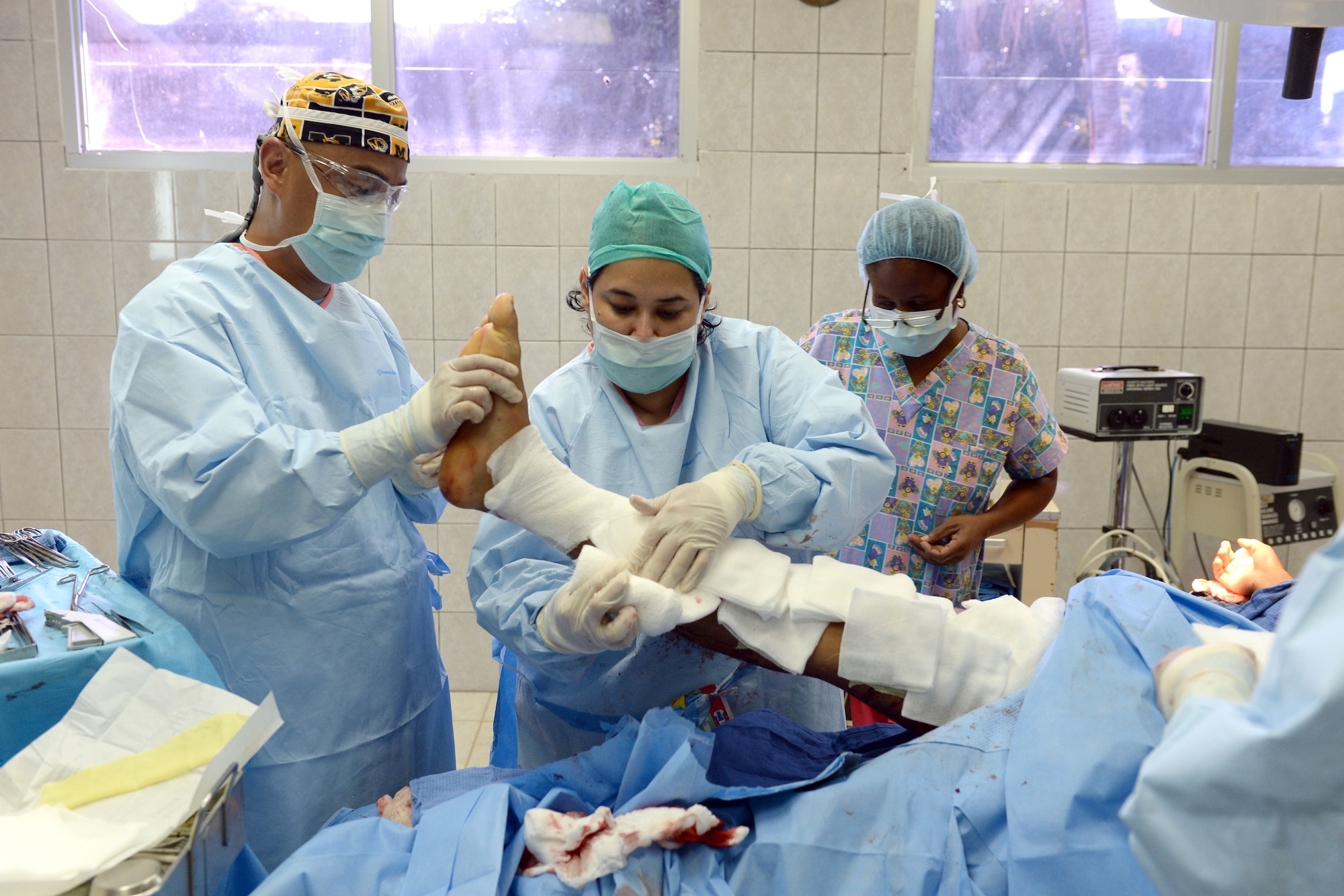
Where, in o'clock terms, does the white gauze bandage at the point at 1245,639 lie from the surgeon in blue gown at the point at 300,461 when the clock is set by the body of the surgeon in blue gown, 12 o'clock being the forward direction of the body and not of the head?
The white gauze bandage is roughly at 12 o'clock from the surgeon in blue gown.

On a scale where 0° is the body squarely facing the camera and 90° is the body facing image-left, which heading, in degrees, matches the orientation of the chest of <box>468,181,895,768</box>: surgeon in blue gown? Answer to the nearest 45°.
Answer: approximately 0°

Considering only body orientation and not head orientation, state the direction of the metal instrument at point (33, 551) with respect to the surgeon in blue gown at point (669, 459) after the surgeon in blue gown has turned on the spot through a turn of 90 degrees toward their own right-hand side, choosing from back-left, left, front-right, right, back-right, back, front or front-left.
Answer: front
